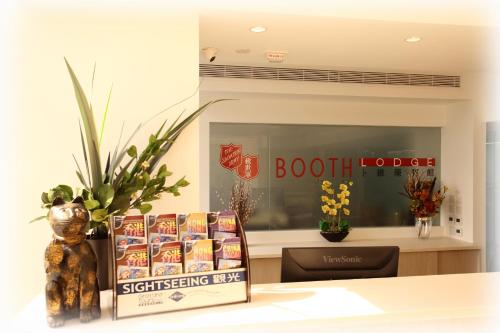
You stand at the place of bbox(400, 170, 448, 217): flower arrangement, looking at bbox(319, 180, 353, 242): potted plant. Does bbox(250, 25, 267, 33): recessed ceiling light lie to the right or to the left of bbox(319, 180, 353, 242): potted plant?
left

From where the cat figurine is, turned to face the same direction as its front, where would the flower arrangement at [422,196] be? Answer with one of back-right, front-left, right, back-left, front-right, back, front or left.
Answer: back-left

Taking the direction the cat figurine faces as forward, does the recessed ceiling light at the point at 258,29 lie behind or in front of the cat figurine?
behind

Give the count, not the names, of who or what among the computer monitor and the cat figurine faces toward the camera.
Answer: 1

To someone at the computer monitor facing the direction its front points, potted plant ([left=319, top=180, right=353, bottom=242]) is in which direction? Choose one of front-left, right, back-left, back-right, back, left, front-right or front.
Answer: front

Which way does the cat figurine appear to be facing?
toward the camera

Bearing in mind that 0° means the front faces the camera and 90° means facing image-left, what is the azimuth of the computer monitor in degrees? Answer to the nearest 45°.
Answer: approximately 180°

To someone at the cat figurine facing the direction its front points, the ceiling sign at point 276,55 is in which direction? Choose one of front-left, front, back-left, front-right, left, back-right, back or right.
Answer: back-left

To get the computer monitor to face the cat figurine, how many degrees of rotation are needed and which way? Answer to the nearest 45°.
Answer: approximately 135° to its left

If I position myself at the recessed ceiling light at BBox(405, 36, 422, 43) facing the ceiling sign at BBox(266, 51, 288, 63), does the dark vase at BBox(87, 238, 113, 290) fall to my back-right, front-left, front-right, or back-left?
front-left

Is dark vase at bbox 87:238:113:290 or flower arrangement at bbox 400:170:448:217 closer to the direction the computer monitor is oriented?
the flower arrangement
